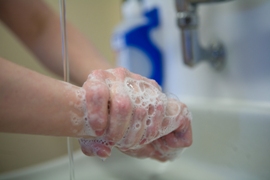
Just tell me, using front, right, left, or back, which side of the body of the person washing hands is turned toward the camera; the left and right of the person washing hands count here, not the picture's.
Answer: right
